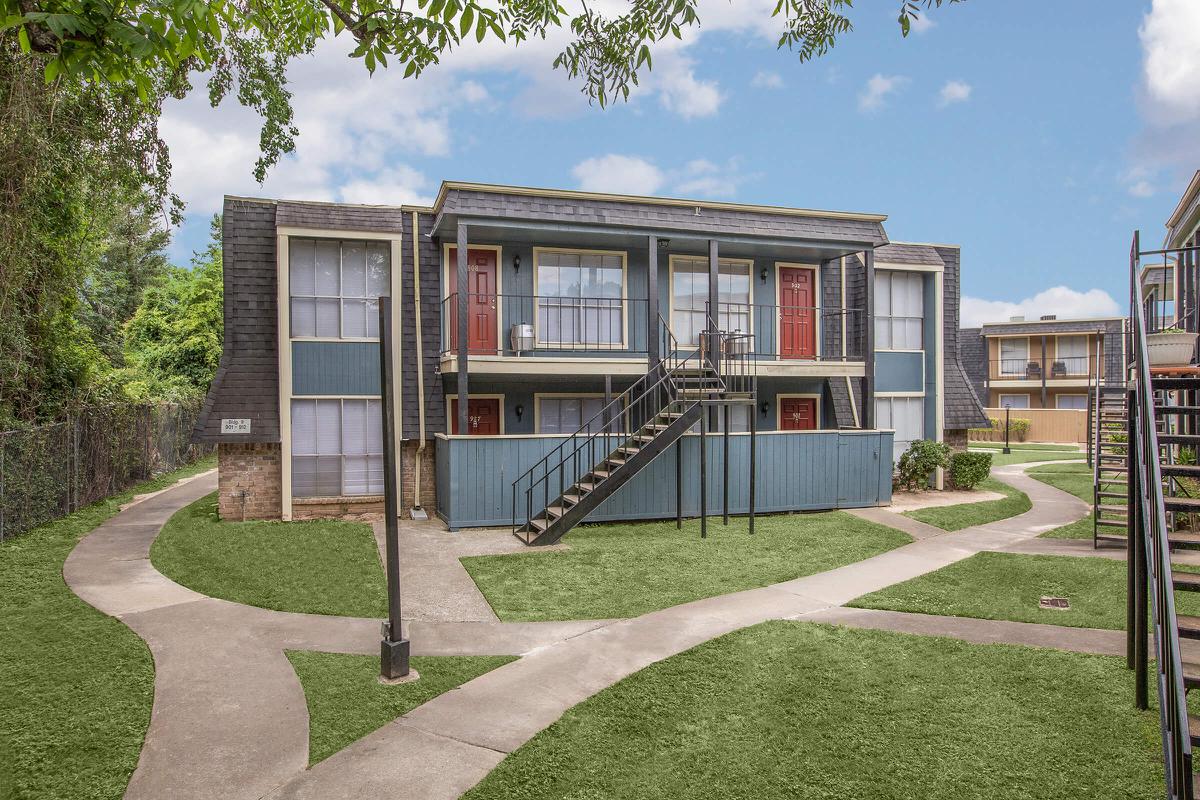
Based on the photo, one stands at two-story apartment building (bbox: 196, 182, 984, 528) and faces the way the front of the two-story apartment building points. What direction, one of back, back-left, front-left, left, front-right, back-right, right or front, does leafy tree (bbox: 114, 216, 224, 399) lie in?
back-right

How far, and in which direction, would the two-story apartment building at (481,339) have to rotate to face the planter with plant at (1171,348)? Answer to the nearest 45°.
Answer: approximately 45° to its left

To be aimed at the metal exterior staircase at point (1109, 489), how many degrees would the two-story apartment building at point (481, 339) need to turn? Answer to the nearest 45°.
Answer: approximately 90° to its left

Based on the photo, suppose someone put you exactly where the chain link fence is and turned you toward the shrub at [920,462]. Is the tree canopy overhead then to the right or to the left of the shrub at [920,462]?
right

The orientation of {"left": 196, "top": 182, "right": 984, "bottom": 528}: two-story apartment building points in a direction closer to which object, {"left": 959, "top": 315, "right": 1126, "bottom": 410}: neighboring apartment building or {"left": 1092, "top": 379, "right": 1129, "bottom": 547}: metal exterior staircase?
the metal exterior staircase

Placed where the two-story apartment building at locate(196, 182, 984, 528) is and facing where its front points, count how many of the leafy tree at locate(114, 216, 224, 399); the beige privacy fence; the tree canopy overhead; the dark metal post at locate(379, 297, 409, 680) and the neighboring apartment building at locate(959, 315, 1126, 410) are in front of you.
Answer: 2

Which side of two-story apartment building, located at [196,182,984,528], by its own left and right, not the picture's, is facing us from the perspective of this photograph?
front

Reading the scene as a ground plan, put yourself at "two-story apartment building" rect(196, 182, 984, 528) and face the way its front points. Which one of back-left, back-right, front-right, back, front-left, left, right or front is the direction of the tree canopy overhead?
front

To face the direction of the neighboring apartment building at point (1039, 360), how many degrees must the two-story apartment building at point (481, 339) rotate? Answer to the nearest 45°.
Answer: approximately 135° to its left

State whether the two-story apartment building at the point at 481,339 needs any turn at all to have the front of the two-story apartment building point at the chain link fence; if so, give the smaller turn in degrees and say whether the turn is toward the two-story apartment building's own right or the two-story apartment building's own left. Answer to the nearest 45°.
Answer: approximately 90° to the two-story apartment building's own right

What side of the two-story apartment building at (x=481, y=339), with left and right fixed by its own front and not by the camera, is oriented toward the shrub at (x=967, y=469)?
left

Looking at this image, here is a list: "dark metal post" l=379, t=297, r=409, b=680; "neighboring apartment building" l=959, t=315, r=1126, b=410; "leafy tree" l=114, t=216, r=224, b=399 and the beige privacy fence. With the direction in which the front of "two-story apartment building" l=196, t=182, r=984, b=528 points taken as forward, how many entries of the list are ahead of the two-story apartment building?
1

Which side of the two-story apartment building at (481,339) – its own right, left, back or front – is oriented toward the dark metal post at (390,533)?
front

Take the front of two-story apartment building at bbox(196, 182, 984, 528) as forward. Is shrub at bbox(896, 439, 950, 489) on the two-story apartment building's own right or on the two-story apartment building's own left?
on the two-story apartment building's own left
